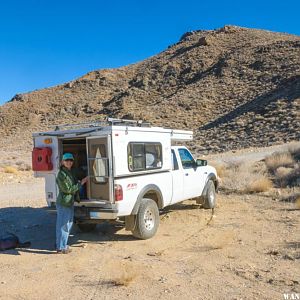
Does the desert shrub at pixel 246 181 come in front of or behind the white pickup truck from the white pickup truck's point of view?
in front

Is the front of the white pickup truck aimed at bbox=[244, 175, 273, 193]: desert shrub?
yes

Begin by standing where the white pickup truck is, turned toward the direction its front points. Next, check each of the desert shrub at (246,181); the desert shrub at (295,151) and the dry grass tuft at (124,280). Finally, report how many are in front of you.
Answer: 2

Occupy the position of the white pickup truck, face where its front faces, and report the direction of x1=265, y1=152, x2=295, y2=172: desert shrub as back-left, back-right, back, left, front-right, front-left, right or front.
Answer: front

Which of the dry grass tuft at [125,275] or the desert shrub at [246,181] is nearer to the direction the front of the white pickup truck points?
the desert shrub

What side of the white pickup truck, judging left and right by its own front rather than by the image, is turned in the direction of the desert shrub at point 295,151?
front

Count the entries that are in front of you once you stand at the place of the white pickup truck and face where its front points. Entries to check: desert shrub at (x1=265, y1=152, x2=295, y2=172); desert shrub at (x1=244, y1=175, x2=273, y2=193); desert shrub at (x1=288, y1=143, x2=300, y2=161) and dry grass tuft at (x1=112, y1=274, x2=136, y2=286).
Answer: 3

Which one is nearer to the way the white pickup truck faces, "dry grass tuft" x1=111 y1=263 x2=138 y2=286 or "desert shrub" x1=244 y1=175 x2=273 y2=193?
the desert shrub

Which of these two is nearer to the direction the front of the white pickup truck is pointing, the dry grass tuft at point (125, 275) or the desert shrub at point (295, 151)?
the desert shrub

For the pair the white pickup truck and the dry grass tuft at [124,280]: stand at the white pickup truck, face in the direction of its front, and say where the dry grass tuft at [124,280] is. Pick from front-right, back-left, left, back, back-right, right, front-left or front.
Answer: back-right

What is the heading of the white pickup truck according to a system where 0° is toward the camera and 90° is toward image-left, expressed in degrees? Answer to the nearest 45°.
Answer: approximately 225°

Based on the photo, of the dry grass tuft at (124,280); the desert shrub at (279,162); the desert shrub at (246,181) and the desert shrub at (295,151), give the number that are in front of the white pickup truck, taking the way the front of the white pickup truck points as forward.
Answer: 3
